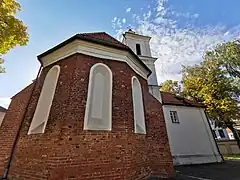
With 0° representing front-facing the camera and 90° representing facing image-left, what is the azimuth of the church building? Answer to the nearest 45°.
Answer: approximately 180°

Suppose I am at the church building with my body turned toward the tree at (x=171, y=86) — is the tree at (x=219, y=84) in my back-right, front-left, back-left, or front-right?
front-right

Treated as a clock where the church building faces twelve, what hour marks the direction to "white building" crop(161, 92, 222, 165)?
The white building is roughly at 2 o'clock from the church building.
